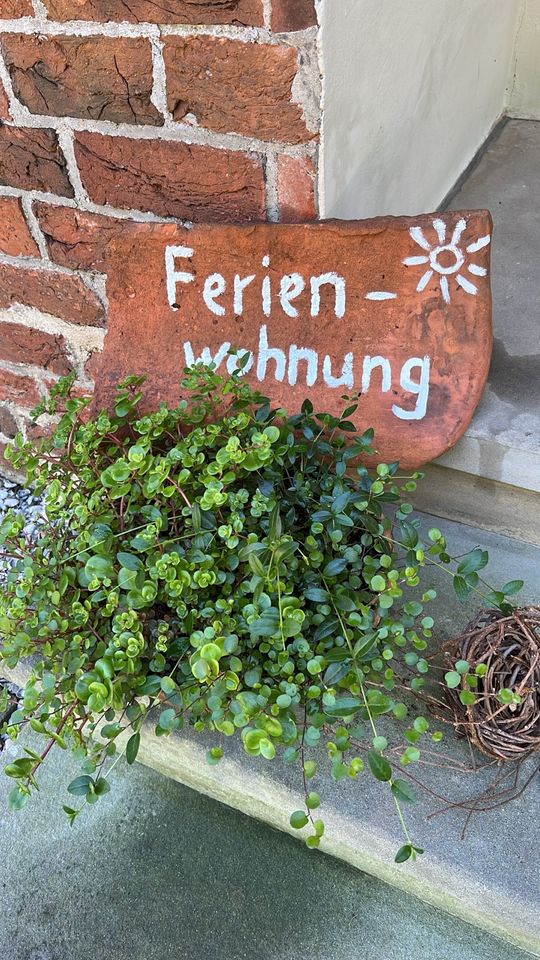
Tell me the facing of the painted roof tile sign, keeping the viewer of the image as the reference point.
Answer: facing the viewer
